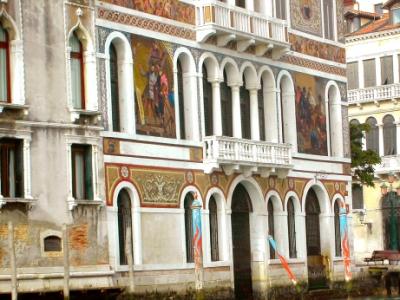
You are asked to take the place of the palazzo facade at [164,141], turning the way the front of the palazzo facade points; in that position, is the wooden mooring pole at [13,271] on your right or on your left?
on your right

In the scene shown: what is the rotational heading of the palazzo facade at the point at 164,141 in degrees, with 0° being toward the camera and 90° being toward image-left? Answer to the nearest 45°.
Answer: approximately 315°

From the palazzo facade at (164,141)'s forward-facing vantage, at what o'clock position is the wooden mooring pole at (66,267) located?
The wooden mooring pole is roughly at 2 o'clock from the palazzo facade.
